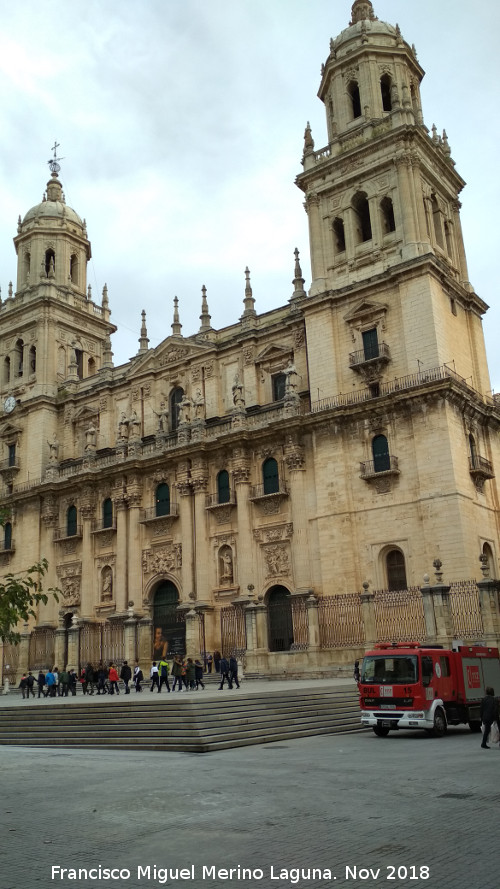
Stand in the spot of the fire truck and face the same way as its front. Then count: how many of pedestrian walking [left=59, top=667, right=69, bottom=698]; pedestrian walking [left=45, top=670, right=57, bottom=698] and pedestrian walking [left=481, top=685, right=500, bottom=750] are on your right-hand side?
2

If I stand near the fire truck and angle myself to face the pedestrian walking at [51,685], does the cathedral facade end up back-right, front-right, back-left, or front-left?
front-right

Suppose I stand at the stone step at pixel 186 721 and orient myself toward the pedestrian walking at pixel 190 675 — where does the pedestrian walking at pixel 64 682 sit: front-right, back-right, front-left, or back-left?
front-left

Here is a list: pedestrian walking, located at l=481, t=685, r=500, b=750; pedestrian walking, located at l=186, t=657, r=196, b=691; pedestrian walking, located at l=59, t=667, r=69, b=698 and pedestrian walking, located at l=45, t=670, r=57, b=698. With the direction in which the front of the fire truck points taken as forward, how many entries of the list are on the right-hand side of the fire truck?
3

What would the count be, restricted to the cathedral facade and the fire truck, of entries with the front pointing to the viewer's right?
0

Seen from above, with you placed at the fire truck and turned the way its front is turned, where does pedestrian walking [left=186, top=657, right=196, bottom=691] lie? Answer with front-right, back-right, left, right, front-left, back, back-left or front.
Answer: right

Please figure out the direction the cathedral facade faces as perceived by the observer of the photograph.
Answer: facing the viewer and to the left of the viewer

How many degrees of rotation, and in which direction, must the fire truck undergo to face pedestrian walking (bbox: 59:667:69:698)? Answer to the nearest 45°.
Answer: approximately 90° to its right

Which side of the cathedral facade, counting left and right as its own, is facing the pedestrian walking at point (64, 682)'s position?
front
